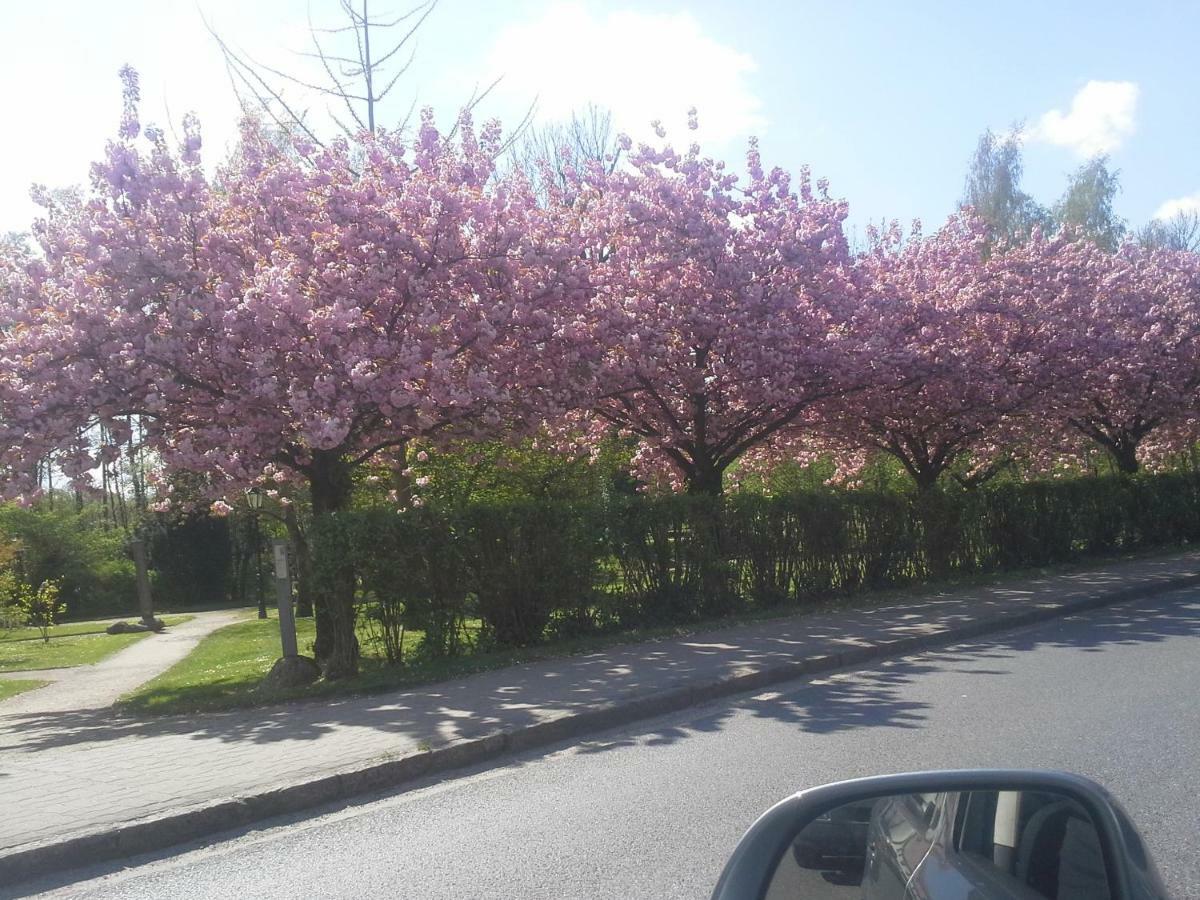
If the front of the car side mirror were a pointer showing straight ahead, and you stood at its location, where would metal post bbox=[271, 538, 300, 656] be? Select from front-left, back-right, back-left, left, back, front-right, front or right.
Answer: back-right

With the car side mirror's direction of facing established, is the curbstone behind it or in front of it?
behind

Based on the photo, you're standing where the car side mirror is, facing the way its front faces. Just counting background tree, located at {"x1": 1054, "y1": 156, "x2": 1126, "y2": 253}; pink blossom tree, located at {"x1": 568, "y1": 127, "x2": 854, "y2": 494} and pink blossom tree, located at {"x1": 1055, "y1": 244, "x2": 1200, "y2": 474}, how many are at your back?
3

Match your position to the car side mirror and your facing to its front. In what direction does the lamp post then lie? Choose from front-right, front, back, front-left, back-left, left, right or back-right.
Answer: back-right

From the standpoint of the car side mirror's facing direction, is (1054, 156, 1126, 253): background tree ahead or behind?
behind

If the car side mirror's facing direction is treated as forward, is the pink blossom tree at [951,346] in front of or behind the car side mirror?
behind

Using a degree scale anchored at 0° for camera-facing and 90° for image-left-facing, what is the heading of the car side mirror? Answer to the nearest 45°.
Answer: approximately 0°

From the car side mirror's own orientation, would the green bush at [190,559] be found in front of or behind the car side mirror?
behind

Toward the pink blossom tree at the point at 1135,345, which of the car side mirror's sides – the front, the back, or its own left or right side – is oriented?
back

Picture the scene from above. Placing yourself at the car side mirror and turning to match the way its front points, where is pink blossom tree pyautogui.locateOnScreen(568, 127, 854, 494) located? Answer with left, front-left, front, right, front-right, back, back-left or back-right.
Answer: back
